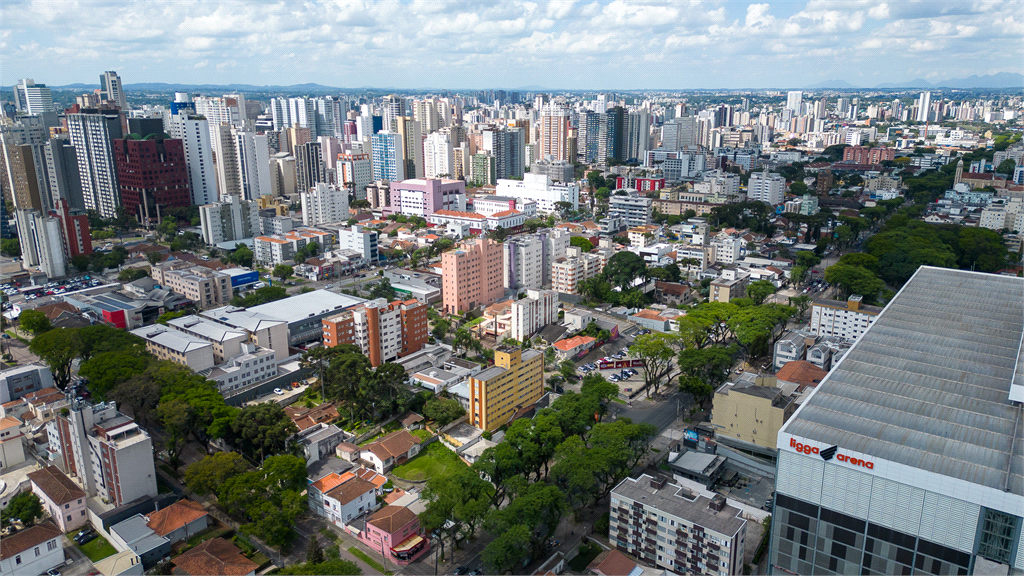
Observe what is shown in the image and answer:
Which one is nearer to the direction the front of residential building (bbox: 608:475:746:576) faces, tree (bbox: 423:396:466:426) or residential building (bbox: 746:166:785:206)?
the tree

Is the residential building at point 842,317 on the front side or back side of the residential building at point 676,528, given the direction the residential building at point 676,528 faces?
on the back side

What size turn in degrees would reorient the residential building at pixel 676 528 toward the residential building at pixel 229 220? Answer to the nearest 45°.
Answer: approximately 90° to its right

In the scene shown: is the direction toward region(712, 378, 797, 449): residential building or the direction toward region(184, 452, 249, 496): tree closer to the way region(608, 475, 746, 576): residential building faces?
the tree

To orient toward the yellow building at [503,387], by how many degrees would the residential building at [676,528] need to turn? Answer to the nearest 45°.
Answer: approximately 90° to its right

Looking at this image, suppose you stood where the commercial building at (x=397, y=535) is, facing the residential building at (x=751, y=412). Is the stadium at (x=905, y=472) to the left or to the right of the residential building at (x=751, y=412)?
right

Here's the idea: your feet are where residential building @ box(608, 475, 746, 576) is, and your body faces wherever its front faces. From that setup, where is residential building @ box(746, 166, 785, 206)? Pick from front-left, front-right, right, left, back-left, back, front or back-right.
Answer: back-right

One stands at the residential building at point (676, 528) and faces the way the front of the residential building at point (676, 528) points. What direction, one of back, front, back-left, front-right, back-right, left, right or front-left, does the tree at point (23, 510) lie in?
front-right
